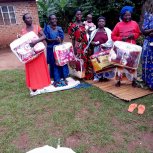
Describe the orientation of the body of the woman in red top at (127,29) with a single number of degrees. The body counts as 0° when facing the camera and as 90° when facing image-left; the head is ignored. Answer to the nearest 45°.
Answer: approximately 0°

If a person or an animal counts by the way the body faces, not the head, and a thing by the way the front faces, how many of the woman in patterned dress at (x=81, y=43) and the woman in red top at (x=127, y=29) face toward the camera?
2

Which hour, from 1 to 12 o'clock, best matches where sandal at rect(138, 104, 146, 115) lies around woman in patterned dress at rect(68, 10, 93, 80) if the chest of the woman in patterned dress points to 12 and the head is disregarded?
The sandal is roughly at 11 o'clock from the woman in patterned dress.

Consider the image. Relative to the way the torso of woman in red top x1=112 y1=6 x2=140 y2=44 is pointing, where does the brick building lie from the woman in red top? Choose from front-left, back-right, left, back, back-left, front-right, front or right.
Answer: back-right

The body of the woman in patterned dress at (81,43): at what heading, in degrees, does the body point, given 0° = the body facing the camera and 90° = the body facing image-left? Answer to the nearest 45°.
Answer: approximately 0°
